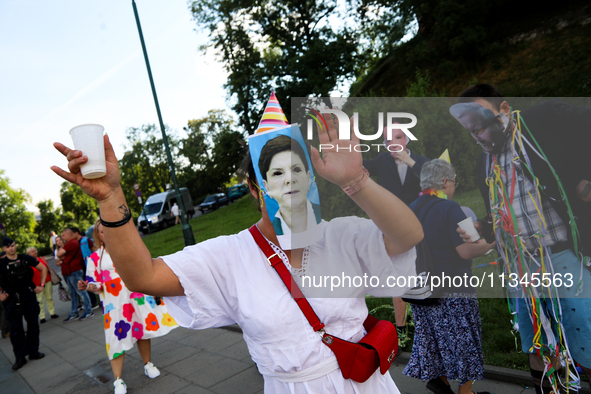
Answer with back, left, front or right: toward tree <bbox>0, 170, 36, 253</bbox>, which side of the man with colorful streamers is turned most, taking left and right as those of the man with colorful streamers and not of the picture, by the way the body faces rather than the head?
right

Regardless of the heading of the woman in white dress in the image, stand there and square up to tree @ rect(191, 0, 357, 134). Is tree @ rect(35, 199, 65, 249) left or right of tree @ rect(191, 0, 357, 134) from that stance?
left

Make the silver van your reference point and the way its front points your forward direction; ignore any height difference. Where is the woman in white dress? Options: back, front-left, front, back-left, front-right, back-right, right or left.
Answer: front-left

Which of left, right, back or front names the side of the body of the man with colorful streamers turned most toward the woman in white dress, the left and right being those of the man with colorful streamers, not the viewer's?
front

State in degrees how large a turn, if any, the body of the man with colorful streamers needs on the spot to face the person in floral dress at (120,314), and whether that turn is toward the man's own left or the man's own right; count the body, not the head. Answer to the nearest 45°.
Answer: approximately 45° to the man's own right

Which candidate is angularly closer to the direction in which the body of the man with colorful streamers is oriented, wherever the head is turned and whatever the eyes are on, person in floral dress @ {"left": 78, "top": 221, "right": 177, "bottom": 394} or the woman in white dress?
the woman in white dress

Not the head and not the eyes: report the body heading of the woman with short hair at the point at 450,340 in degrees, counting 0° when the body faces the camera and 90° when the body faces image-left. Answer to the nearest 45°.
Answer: approximately 225°

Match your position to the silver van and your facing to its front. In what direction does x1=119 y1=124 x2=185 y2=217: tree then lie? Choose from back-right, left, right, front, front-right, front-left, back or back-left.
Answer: back-right

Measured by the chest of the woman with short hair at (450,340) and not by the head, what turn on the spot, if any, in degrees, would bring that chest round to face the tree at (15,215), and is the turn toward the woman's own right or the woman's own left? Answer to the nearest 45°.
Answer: approximately 90° to the woman's own left

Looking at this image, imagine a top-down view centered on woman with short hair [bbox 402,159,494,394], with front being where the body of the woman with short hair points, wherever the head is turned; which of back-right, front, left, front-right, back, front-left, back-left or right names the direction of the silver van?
left

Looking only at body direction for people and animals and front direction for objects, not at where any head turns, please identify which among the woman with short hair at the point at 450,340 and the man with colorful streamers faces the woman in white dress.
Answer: the man with colorful streamers

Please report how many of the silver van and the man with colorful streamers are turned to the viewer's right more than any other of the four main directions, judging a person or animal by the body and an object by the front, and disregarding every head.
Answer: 0

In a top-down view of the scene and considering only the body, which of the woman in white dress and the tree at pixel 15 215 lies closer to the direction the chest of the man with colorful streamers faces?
the woman in white dress

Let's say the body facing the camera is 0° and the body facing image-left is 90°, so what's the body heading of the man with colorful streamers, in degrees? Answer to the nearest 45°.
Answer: approximately 45°
